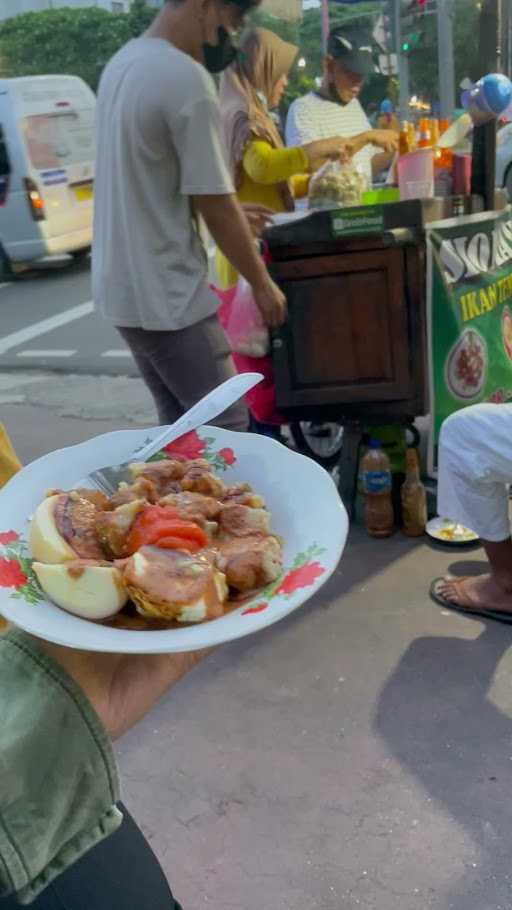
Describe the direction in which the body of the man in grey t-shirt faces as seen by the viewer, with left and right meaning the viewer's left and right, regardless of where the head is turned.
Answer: facing away from the viewer and to the right of the viewer

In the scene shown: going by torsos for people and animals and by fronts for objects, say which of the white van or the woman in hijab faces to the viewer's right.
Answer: the woman in hijab

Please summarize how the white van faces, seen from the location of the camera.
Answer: facing away from the viewer and to the left of the viewer

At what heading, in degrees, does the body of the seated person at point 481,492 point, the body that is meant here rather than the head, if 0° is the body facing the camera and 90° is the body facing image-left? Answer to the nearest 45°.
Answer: approximately 90°

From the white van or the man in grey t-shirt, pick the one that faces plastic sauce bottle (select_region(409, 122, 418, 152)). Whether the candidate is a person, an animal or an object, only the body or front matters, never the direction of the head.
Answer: the man in grey t-shirt

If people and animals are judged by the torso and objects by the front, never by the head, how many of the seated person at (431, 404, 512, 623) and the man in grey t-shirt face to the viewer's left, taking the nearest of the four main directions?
1

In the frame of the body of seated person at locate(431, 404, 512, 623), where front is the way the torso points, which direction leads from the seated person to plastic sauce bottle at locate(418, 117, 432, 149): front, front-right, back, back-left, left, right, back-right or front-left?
right

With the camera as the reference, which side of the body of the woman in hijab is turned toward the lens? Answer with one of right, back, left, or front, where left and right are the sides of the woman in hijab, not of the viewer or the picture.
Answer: right
